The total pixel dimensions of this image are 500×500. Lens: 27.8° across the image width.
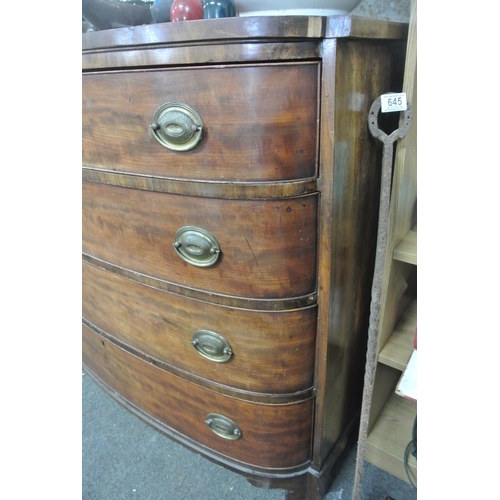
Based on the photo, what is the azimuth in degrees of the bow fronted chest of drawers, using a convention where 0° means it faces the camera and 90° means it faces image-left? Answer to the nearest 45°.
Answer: approximately 45°

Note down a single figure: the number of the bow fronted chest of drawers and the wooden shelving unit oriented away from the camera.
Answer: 0

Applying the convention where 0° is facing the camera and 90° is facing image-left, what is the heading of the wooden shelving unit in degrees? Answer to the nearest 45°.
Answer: approximately 45°

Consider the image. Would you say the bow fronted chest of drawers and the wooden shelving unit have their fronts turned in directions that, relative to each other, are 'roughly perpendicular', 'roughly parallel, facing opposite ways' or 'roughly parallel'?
roughly parallel
